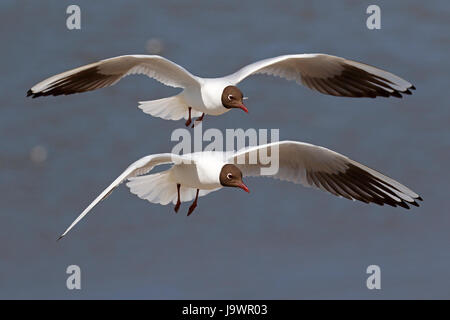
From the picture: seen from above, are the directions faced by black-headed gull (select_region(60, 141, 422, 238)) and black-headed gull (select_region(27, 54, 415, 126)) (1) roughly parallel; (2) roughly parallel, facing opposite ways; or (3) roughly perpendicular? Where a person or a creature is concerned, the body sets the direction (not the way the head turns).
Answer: roughly parallel

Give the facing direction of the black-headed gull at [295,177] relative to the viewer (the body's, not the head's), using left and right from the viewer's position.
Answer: facing the viewer and to the right of the viewer

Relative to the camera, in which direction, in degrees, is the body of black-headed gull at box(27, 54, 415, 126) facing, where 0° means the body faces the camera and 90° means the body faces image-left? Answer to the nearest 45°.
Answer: approximately 315°

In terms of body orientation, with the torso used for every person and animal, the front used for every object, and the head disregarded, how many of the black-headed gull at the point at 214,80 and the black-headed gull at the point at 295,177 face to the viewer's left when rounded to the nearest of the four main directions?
0
